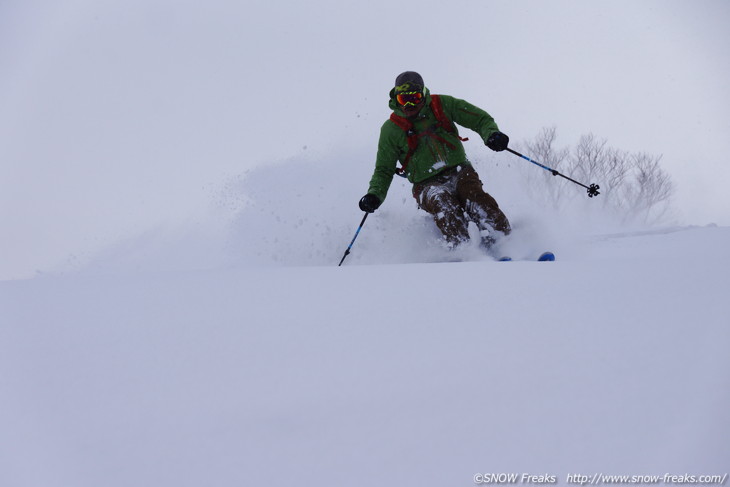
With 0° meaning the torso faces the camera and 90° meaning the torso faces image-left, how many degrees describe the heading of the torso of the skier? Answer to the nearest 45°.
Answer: approximately 0°
